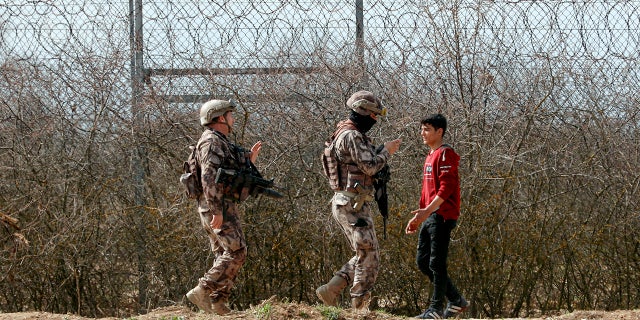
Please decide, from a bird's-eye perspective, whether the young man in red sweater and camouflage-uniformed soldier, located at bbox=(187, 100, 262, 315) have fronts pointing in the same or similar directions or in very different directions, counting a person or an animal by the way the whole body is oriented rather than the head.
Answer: very different directions

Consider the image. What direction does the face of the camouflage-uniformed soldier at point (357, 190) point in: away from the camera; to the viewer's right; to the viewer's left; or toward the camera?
to the viewer's right

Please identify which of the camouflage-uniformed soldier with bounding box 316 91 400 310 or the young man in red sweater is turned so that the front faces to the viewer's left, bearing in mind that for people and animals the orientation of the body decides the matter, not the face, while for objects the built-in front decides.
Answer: the young man in red sweater

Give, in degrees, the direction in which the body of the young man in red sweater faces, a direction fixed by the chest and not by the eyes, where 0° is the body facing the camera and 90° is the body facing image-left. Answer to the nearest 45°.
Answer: approximately 90°

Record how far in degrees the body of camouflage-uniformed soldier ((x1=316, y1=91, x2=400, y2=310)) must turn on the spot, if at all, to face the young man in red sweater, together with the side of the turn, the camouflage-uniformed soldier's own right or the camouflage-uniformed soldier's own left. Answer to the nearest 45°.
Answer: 0° — they already face them

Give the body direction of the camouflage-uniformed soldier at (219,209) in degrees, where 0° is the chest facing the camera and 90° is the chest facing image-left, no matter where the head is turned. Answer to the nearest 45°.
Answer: approximately 270°

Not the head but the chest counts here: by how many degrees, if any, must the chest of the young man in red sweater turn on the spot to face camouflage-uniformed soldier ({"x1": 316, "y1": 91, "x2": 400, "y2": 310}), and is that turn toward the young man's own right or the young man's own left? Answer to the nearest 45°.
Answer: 0° — they already face them

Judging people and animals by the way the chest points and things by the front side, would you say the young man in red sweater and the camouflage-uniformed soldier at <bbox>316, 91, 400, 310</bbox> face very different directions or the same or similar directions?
very different directions

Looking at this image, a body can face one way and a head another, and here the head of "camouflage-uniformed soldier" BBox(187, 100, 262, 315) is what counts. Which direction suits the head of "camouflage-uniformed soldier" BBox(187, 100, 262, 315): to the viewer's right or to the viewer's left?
to the viewer's right

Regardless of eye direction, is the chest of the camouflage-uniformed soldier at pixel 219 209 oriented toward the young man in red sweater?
yes

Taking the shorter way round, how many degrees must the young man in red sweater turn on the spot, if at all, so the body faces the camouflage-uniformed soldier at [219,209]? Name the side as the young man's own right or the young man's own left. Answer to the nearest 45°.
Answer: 0° — they already face them

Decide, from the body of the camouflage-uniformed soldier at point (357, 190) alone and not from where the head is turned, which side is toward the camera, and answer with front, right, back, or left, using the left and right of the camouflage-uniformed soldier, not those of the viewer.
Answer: right
